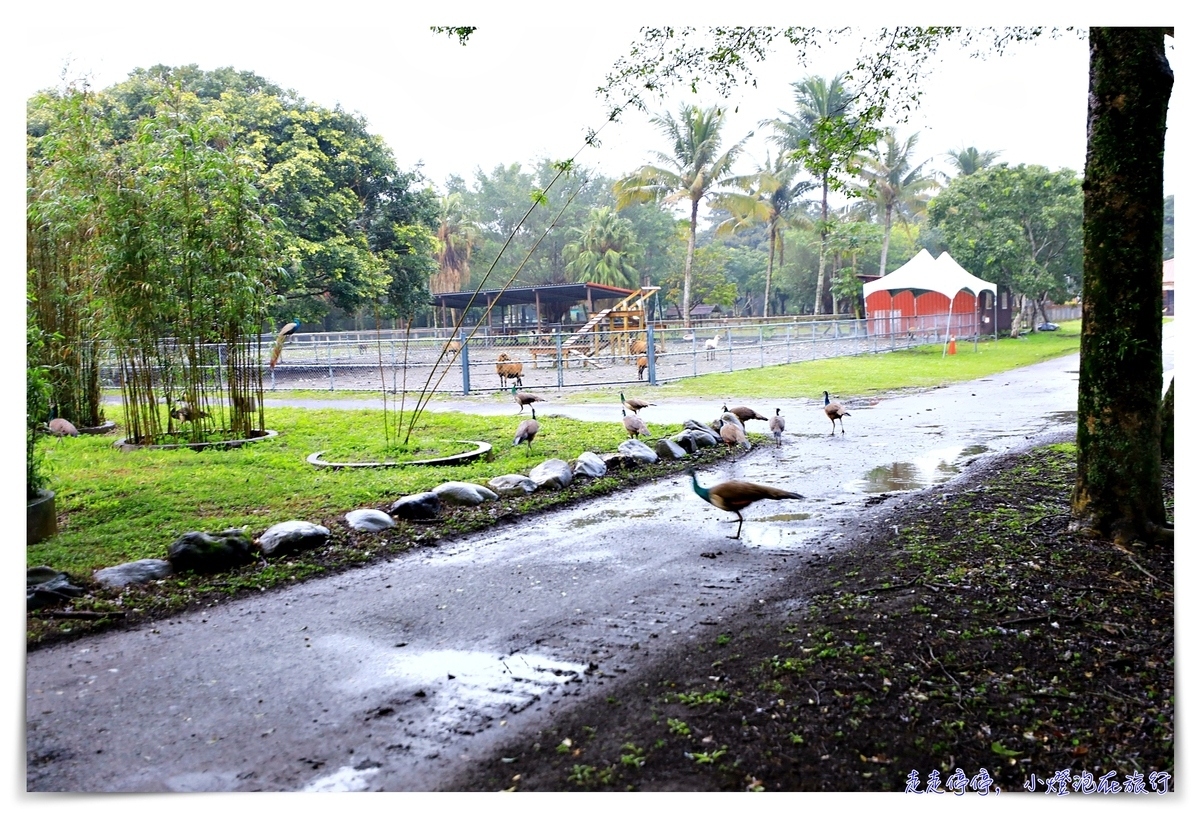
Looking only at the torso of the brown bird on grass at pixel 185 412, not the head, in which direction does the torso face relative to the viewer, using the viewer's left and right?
facing to the left of the viewer

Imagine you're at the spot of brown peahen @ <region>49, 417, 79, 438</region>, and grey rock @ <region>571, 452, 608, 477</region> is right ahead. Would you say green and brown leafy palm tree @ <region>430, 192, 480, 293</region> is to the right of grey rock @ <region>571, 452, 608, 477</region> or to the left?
left

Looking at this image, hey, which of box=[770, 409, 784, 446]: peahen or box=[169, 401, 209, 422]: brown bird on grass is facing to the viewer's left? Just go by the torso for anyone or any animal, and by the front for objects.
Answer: the brown bird on grass

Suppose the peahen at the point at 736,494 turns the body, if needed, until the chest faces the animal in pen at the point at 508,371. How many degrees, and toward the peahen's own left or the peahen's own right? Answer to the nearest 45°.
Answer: approximately 90° to the peahen's own right

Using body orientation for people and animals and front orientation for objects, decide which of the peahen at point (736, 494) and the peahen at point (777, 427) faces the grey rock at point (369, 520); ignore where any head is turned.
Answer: the peahen at point (736, 494)

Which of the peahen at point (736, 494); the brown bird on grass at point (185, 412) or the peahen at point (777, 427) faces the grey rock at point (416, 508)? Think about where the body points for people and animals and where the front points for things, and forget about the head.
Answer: the peahen at point (736, 494)

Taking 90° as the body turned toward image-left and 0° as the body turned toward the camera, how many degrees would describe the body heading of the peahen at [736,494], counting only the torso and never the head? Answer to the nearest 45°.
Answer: approximately 90°

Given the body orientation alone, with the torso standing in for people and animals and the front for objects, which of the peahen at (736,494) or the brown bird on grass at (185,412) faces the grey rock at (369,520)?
the peahen
